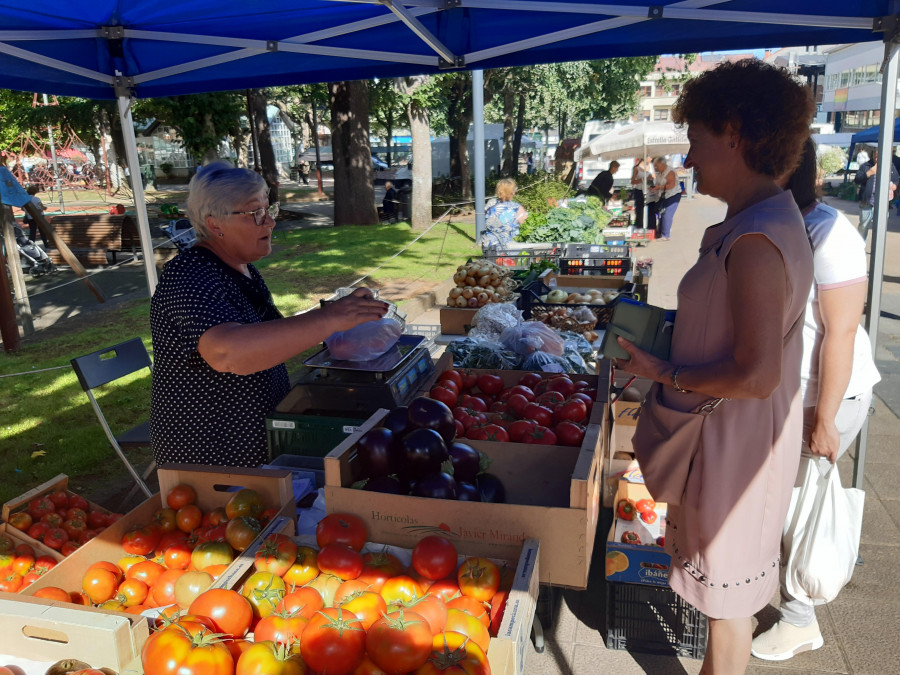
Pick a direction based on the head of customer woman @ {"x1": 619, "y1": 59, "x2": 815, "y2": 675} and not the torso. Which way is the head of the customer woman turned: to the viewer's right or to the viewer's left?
to the viewer's left

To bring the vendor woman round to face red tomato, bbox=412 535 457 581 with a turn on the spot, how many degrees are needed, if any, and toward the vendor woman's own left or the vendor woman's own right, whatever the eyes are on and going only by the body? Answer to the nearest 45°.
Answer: approximately 45° to the vendor woman's own right

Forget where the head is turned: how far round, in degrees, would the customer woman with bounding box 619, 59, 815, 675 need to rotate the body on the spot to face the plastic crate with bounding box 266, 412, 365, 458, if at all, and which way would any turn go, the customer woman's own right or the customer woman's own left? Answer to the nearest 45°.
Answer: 0° — they already face it

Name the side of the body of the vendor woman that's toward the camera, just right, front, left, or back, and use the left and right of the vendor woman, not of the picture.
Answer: right

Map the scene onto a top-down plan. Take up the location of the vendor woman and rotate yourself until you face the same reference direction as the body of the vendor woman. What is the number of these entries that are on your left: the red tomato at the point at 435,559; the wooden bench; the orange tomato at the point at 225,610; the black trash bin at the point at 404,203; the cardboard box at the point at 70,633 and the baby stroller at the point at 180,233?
3

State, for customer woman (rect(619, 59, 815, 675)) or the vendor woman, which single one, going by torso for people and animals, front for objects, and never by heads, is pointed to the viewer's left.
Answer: the customer woman

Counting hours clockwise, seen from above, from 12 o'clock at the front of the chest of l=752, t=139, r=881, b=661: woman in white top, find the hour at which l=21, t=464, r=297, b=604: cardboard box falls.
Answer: The cardboard box is roughly at 11 o'clock from the woman in white top.

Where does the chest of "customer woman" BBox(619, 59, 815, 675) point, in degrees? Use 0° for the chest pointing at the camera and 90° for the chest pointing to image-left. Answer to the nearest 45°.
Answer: approximately 90°

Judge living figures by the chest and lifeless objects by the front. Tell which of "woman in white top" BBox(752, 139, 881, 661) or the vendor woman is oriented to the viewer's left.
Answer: the woman in white top

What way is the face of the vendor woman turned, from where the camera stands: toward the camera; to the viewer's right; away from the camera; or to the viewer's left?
to the viewer's right

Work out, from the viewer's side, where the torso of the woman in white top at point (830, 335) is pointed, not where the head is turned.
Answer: to the viewer's left

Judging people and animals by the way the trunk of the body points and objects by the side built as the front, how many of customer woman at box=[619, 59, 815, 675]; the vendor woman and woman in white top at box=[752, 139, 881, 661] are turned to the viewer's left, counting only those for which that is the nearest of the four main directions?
2

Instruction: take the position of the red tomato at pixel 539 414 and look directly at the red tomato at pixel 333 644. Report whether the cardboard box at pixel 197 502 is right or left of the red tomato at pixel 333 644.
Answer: right
